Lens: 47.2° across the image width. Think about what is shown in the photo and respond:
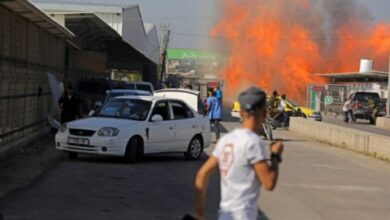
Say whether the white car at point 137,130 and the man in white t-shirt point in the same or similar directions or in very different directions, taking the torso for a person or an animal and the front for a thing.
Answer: very different directions

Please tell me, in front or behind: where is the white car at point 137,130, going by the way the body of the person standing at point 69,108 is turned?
in front

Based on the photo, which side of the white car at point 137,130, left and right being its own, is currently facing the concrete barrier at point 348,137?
back

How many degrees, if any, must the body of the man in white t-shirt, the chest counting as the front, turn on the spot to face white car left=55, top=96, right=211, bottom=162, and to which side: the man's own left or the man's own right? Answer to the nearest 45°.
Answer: approximately 45° to the man's own left

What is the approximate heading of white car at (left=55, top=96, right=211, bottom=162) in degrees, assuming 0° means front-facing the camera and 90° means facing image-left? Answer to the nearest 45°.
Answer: approximately 45°

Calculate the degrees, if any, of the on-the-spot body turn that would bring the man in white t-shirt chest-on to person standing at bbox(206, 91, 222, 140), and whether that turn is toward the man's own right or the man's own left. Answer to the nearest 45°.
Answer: approximately 45° to the man's own left

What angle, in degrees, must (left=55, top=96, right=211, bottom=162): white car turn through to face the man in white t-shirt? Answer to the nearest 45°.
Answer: approximately 45° to its left

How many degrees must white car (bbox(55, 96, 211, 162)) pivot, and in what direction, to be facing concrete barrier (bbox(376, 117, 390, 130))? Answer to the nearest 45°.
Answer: approximately 180°
